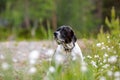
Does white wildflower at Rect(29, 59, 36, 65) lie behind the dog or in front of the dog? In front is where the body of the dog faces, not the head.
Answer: in front

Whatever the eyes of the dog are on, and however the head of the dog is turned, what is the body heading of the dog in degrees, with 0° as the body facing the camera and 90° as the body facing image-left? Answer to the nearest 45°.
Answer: approximately 45°

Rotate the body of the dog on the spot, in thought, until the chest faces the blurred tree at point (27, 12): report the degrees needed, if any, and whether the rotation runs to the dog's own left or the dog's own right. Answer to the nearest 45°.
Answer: approximately 135° to the dog's own right

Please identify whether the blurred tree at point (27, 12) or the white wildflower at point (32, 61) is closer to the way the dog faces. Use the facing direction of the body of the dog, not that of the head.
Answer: the white wildflower
